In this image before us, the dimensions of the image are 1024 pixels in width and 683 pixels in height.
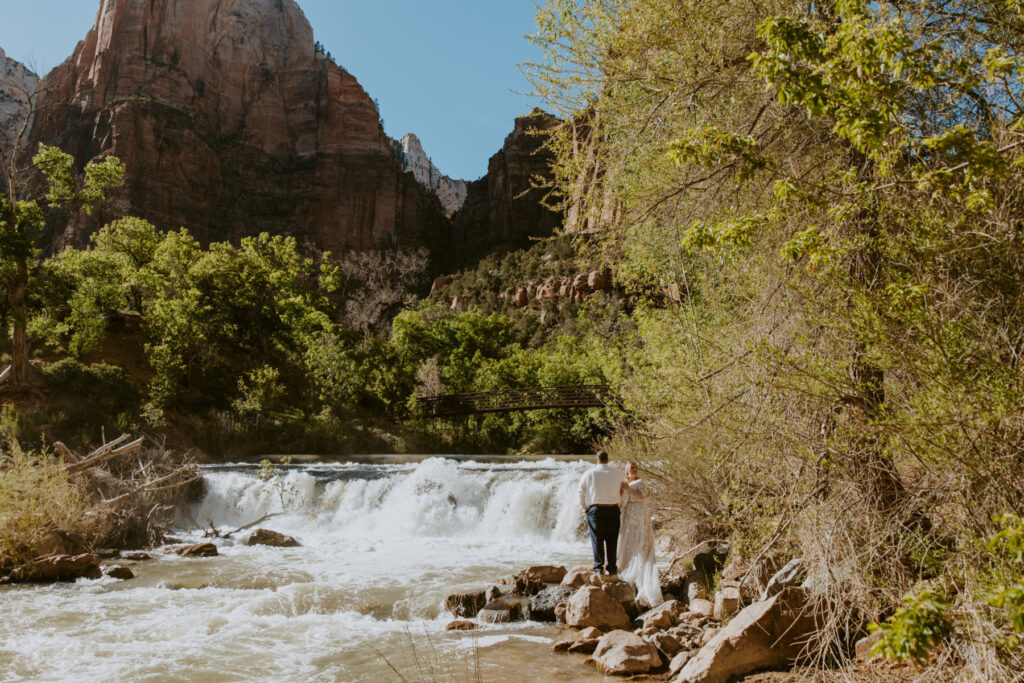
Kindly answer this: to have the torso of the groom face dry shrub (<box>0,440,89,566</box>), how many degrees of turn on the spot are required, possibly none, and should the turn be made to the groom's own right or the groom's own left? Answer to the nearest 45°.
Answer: approximately 90° to the groom's own left

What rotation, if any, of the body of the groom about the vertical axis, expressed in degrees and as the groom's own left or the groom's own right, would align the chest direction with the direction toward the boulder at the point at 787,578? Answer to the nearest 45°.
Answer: approximately 135° to the groom's own right

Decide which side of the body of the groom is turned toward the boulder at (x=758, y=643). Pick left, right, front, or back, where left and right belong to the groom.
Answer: back

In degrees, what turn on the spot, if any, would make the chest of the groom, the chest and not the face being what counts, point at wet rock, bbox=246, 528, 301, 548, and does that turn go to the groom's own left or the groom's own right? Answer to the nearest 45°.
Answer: approximately 45° to the groom's own left

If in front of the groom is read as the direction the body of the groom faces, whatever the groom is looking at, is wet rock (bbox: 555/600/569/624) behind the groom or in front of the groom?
behind

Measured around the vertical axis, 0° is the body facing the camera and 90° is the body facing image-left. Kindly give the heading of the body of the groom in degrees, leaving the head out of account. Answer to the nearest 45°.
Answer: approximately 180°

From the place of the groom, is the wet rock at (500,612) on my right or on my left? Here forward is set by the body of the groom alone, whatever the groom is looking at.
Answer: on my left

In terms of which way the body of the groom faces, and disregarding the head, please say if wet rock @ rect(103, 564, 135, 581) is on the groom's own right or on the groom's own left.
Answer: on the groom's own left

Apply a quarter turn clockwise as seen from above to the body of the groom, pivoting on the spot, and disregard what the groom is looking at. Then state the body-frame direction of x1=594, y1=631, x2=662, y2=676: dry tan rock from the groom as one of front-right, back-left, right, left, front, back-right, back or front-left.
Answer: right

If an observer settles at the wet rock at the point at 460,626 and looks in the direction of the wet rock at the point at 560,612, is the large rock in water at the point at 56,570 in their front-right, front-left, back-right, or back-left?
back-left

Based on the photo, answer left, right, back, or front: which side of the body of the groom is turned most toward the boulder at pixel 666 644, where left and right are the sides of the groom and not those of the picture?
back

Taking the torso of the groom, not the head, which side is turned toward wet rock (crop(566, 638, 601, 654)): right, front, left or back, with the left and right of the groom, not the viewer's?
back
